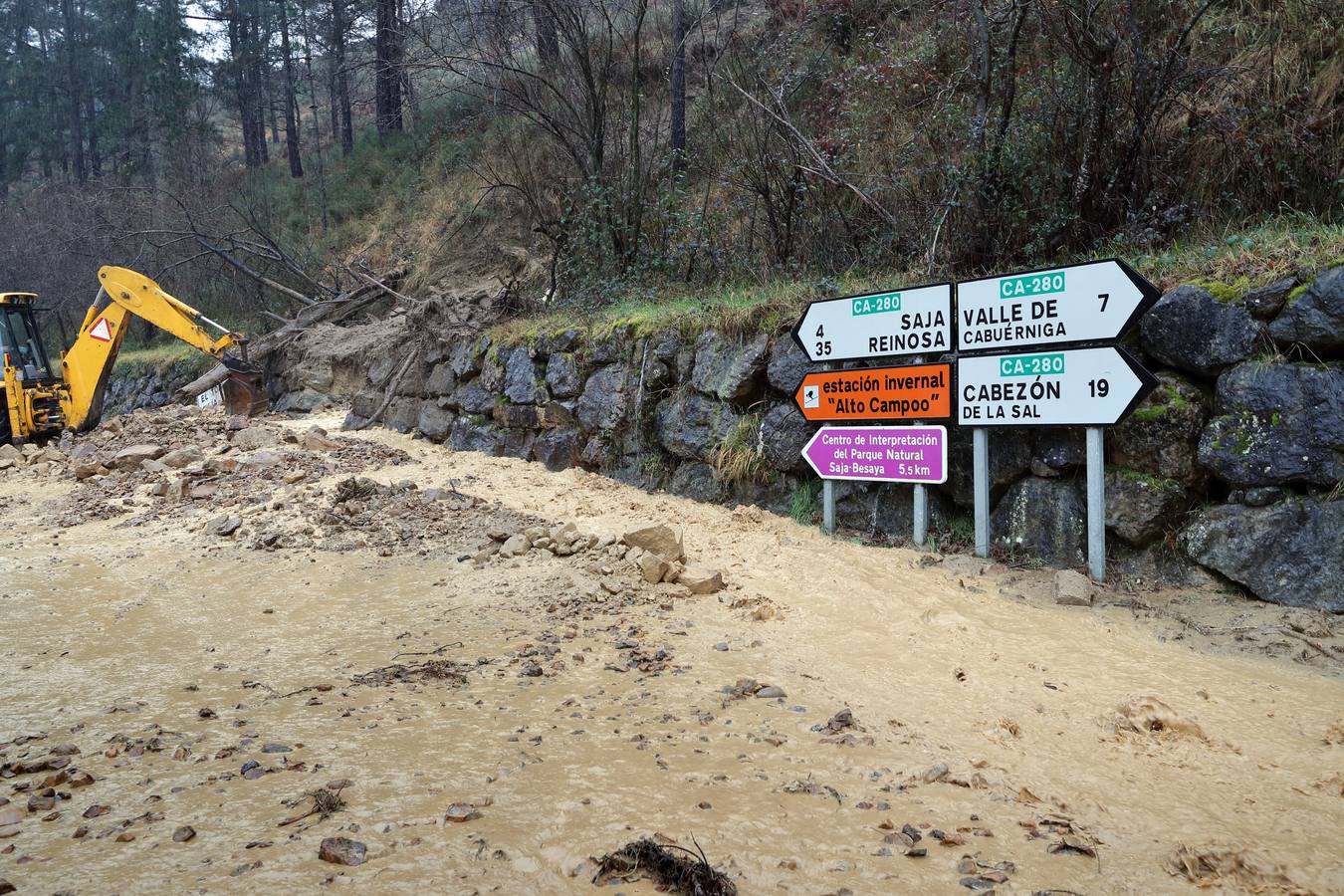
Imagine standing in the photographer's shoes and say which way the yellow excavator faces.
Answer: facing to the left of the viewer

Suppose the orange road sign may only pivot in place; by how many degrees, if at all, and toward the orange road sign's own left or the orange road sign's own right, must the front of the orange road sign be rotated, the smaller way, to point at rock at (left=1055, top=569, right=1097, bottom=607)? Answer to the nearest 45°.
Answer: approximately 90° to the orange road sign's own left

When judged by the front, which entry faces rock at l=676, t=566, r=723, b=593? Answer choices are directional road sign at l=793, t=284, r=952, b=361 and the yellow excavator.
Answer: the directional road sign

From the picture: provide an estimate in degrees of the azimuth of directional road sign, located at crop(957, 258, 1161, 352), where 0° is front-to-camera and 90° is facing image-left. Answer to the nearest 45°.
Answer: approximately 45°

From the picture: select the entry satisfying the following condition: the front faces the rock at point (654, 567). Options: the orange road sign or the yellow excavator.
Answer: the orange road sign

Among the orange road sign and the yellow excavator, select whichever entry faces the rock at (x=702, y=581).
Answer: the orange road sign
